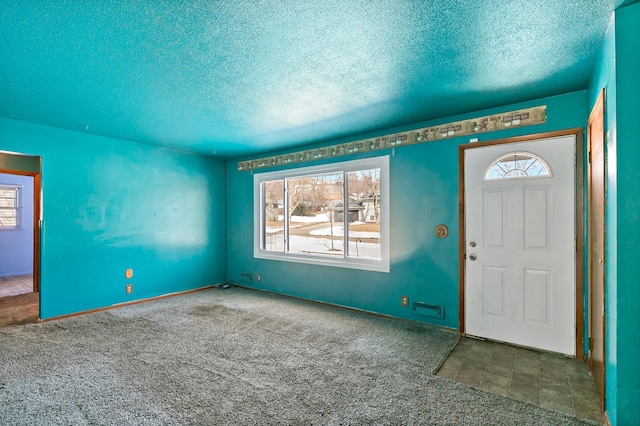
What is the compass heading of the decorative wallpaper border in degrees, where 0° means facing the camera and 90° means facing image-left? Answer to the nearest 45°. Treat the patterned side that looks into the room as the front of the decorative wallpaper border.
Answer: approximately 45°

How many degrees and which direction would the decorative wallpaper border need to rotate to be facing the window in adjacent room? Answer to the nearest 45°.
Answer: approximately 45° to its right
